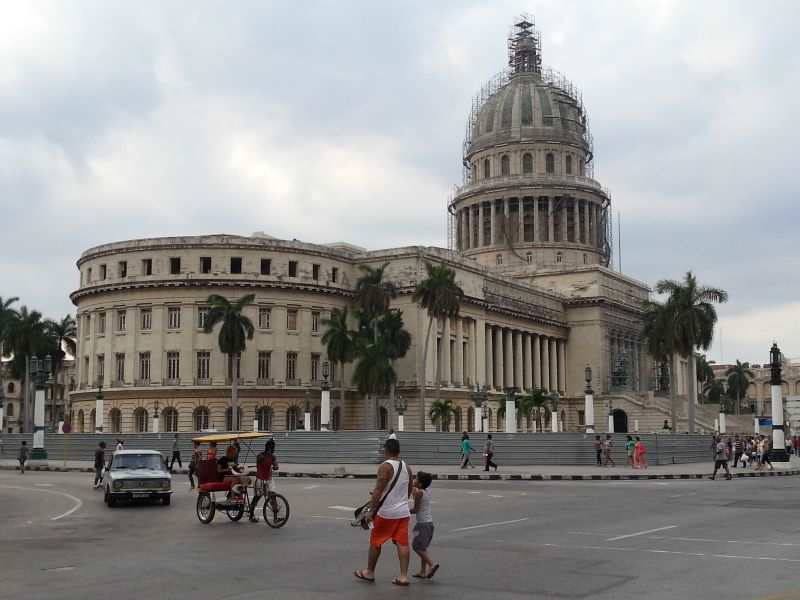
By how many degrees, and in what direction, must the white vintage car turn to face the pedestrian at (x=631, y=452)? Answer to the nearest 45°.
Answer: approximately 135° to its left

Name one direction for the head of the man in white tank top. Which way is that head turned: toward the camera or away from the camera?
away from the camera

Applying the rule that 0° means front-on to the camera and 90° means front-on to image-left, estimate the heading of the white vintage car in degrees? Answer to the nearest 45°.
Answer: approximately 0°

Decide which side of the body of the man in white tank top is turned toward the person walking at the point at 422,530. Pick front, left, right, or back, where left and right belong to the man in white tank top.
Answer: right

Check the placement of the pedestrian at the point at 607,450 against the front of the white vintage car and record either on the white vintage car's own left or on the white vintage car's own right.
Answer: on the white vintage car's own left

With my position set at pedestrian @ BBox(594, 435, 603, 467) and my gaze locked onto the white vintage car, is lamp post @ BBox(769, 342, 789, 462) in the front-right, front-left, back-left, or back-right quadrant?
back-left

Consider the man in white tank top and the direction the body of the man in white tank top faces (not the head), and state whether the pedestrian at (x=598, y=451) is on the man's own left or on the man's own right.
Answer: on the man's own right

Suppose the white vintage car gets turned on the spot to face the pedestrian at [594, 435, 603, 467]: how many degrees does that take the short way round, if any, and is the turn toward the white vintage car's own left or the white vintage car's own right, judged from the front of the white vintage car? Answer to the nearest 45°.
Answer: approximately 135° to the white vintage car's own left
